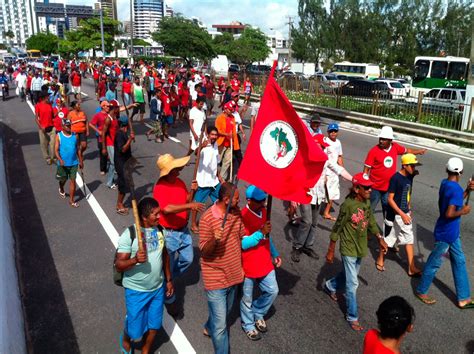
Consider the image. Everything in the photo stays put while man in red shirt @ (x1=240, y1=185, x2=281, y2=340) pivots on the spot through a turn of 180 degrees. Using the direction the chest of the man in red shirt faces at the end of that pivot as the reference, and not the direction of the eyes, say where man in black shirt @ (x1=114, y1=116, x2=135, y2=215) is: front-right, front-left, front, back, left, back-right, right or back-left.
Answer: front

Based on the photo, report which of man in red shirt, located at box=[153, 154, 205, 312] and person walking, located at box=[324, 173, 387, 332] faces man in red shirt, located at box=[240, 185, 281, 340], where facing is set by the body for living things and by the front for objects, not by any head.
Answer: man in red shirt, located at box=[153, 154, 205, 312]

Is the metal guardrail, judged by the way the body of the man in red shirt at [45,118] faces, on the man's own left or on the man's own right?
on the man's own left

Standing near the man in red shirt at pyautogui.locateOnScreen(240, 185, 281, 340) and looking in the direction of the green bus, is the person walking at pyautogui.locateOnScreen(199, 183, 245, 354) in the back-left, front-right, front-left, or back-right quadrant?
back-left

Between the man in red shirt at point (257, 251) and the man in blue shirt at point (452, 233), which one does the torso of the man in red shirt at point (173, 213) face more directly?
the man in red shirt

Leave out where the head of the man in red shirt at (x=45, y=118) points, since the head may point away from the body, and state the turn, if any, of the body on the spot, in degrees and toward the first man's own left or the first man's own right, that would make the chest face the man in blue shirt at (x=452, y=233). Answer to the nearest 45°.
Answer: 0° — they already face them

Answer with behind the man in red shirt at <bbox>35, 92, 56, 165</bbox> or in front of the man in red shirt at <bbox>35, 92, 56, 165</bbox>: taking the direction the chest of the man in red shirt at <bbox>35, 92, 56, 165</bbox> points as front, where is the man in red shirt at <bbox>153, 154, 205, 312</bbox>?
in front

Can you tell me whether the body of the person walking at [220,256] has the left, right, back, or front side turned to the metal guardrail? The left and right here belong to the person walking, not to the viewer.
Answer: left

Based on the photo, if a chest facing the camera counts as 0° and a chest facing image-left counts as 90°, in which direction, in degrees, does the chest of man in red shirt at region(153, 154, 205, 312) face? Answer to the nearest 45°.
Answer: approximately 315°

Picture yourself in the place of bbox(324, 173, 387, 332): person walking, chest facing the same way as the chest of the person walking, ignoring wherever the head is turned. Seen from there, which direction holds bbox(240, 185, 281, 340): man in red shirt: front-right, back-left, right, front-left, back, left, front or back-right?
right

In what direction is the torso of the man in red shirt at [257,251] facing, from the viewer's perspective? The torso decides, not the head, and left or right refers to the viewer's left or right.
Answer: facing the viewer and to the right of the viewer

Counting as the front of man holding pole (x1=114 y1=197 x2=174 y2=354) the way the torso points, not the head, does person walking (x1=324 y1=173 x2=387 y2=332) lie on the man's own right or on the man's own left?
on the man's own left
